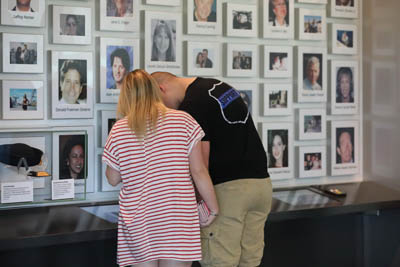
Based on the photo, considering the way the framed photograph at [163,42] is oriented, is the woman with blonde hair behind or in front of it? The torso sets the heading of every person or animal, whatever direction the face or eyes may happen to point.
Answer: in front

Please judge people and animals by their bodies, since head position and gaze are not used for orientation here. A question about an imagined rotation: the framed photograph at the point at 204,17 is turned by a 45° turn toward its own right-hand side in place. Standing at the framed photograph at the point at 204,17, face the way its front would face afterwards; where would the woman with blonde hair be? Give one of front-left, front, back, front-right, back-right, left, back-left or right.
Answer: front-left

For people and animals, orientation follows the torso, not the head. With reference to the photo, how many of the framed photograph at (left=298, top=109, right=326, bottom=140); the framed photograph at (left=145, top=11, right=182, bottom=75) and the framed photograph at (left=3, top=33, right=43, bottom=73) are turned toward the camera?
3

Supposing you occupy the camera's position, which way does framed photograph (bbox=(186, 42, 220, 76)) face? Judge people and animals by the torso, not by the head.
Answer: facing the viewer

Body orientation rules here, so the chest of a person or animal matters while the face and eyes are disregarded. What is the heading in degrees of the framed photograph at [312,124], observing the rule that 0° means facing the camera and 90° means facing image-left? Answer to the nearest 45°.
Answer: approximately 0°

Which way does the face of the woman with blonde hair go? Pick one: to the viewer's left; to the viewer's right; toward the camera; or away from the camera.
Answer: away from the camera

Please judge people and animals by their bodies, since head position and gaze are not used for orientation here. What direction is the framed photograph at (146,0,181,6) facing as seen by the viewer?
toward the camera

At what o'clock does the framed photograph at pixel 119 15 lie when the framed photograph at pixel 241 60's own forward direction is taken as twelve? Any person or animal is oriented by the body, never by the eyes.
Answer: the framed photograph at pixel 119 15 is roughly at 2 o'clock from the framed photograph at pixel 241 60.

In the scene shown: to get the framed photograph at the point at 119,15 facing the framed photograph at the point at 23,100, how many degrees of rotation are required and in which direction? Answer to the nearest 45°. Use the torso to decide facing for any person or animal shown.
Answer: approximately 90° to its right

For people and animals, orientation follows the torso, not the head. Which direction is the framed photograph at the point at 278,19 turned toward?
toward the camera

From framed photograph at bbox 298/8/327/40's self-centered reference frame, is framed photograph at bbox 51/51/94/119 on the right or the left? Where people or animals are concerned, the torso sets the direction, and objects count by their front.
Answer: on its right

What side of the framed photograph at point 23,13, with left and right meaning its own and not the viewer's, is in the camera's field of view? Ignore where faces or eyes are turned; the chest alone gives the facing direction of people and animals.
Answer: front
